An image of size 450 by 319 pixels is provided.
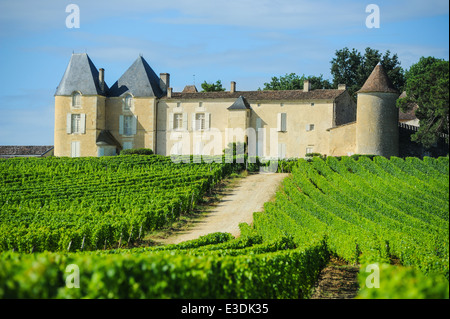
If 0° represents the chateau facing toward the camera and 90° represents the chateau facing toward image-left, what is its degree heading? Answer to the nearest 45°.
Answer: approximately 0°
